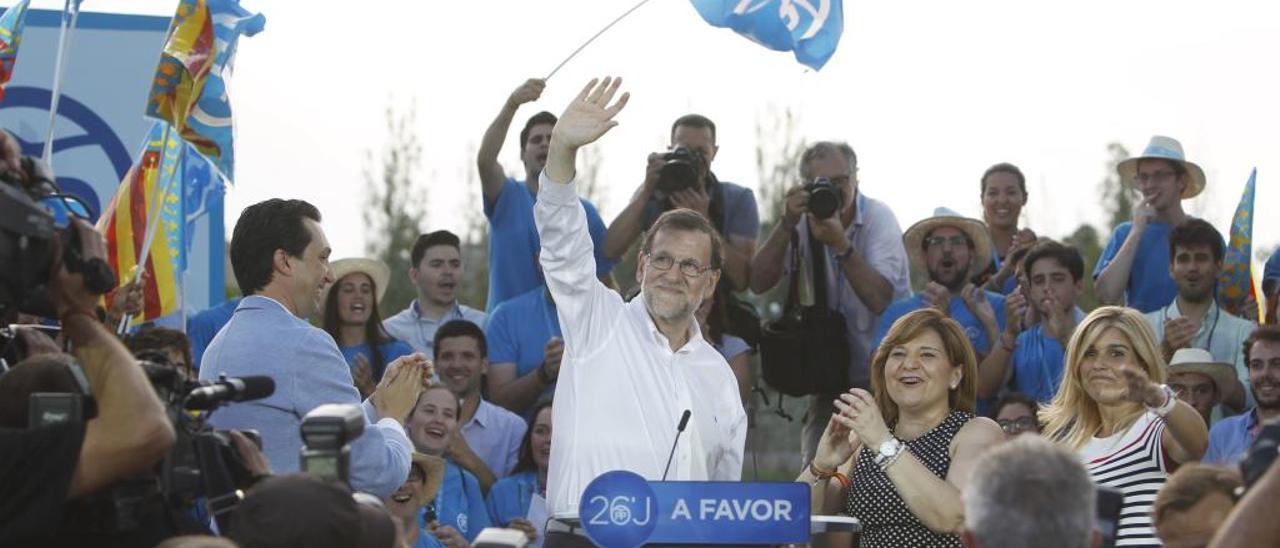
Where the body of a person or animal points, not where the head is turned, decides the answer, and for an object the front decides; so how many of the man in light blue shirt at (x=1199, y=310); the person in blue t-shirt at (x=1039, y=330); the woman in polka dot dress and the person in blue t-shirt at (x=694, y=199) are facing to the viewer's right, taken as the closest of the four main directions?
0

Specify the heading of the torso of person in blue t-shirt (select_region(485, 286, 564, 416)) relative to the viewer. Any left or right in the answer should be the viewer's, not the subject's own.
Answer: facing the viewer and to the right of the viewer

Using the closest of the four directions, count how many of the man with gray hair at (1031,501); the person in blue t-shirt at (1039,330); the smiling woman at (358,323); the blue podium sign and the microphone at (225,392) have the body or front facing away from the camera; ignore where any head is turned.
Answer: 1

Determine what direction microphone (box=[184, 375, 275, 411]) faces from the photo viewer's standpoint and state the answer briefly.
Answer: facing to the right of the viewer

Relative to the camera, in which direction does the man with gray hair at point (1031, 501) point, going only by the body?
away from the camera

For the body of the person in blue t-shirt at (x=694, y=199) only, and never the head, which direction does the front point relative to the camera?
toward the camera

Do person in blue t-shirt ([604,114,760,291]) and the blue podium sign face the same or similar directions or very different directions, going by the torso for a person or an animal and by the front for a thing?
same or similar directions

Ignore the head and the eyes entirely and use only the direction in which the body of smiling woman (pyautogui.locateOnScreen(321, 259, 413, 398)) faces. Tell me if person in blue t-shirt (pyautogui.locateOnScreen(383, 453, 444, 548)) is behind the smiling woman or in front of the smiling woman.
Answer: in front

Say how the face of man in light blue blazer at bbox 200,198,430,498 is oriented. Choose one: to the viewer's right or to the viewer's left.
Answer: to the viewer's right

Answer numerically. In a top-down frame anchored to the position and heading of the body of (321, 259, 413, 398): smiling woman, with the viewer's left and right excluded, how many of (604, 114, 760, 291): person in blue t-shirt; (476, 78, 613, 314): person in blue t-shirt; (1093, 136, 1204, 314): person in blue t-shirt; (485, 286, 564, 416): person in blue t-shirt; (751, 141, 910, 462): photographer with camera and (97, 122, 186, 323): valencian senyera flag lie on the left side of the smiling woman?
5

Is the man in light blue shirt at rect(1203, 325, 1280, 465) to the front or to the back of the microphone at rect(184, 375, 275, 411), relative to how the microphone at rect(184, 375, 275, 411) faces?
to the front

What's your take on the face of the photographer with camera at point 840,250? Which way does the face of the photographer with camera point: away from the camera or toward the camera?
toward the camera

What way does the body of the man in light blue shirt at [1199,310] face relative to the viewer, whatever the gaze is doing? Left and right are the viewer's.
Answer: facing the viewer
